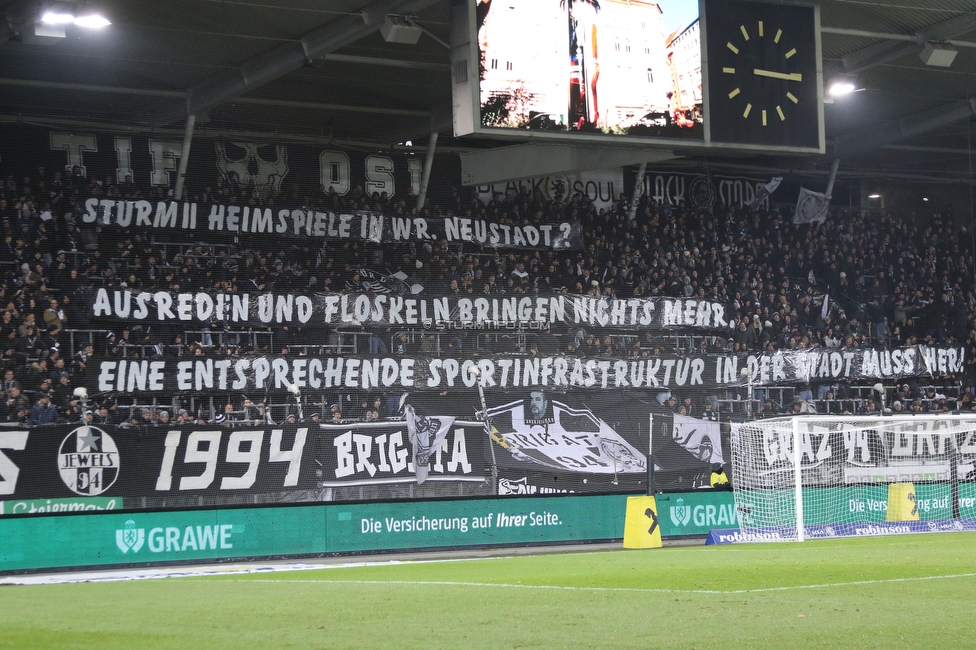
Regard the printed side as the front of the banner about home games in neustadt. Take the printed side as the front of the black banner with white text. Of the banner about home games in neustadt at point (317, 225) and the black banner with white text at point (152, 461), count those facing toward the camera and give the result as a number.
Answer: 2

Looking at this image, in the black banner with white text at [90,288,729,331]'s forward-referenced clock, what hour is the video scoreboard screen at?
The video scoreboard screen is roughly at 11 o'clock from the black banner with white text.

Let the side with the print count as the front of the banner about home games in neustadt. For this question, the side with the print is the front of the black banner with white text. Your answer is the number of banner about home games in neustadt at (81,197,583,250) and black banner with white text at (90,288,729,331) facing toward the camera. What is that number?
2

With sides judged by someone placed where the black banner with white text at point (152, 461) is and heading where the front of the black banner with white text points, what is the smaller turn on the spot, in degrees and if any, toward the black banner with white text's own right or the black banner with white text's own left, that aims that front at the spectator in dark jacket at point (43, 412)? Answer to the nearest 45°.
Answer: approximately 90° to the black banner with white text's own right

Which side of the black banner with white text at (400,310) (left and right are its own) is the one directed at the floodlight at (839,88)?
left

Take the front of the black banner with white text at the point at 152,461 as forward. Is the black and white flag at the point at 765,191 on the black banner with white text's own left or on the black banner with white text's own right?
on the black banner with white text's own left

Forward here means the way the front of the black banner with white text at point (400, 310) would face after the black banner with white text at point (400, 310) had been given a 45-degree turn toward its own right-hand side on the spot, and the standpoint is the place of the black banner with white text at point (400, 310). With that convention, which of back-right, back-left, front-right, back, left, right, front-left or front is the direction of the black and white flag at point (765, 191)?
back

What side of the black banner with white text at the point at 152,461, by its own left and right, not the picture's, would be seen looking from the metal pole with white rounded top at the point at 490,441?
left

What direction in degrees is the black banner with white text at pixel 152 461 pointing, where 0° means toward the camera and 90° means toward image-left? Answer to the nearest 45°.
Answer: approximately 0°
